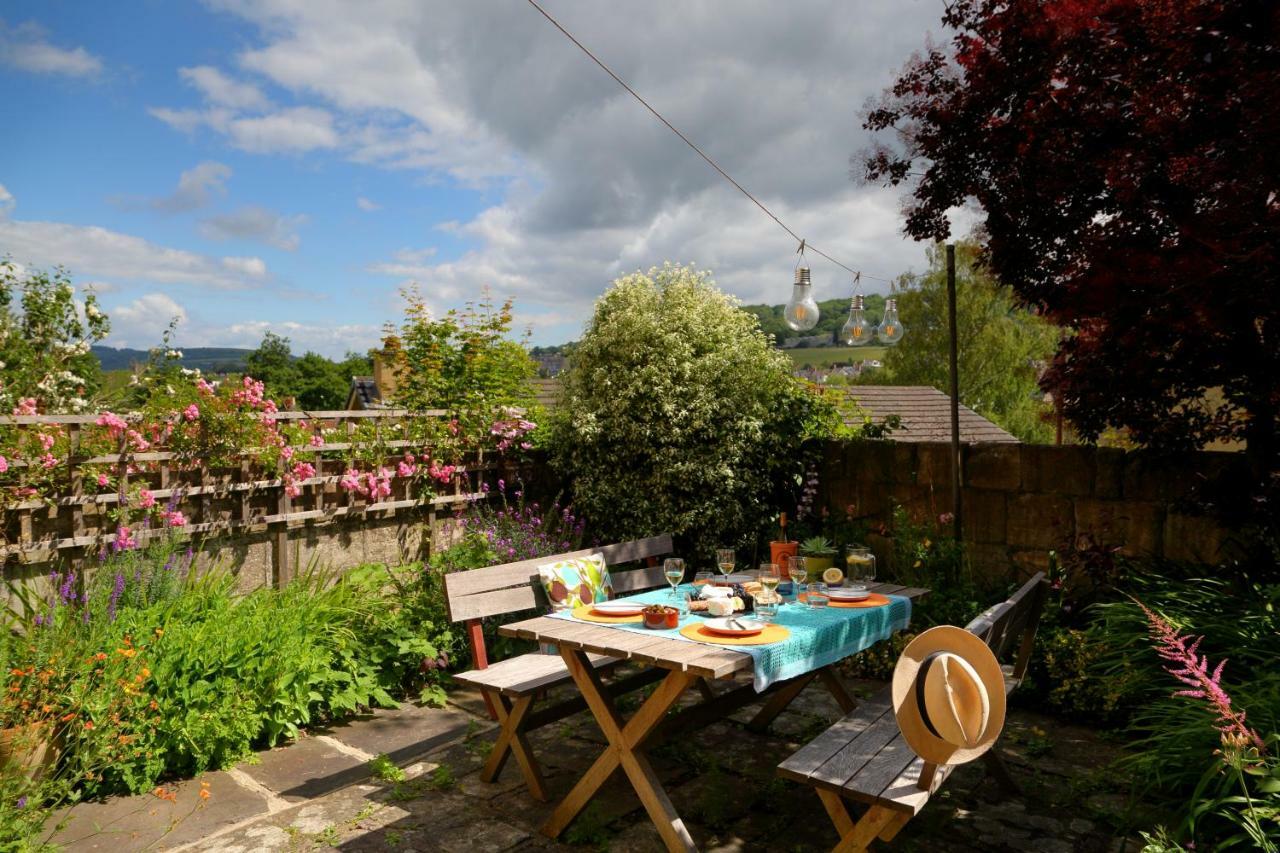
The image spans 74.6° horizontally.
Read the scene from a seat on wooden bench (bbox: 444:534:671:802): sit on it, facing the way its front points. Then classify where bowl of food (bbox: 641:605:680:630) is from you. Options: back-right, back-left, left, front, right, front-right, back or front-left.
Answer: front

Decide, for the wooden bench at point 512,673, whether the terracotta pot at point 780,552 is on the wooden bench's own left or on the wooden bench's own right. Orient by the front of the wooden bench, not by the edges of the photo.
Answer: on the wooden bench's own left

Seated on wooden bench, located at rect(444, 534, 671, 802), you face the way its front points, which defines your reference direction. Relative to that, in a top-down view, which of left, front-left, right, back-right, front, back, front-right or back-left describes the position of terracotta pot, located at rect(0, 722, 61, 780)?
back-right

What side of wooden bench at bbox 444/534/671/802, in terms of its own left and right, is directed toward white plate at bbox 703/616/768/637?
front

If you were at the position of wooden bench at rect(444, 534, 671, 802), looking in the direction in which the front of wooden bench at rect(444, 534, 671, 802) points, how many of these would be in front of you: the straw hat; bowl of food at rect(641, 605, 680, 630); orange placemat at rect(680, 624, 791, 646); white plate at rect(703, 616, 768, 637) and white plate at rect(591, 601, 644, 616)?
5

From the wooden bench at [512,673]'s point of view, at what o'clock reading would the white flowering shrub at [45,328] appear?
The white flowering shrub is roughly at 6 o'clock from the wooden bench.

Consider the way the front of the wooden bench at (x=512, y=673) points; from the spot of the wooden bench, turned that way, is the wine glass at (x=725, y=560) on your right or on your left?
on your left

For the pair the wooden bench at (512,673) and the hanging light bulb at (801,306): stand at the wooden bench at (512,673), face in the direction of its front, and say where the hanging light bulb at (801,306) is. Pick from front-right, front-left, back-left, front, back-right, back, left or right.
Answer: left

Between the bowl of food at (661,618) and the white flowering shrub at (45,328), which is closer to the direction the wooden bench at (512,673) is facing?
the bowl of food

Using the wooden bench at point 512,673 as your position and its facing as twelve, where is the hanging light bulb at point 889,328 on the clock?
The hanging light bulb is roughly at 9 o'clock from the wooden bench.

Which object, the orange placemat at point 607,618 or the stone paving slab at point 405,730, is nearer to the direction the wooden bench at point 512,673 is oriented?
the orange placemat

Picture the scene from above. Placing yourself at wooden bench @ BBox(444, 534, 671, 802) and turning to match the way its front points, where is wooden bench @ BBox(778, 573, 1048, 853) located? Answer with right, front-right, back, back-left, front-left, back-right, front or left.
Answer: front

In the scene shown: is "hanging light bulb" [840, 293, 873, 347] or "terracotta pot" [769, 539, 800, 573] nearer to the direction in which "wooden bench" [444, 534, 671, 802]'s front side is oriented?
the terracotta pot

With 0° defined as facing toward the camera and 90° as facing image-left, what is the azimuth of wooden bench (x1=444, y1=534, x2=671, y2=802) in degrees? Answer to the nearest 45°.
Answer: approximately 315°

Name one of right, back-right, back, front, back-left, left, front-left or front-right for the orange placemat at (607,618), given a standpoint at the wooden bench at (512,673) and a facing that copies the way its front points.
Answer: front

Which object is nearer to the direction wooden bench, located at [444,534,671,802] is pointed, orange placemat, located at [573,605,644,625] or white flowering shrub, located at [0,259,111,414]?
the orange placemat

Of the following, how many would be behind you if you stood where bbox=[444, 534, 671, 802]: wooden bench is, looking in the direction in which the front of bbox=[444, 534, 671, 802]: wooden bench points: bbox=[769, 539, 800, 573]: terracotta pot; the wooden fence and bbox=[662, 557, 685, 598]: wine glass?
1

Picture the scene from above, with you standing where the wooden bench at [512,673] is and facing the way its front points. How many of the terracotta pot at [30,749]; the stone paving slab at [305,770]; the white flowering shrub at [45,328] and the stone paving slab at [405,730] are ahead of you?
0
